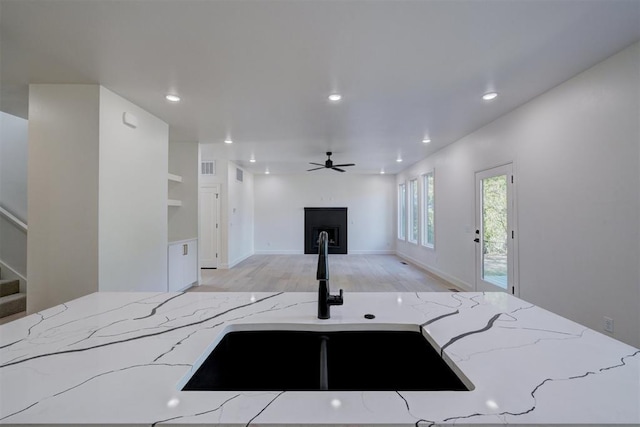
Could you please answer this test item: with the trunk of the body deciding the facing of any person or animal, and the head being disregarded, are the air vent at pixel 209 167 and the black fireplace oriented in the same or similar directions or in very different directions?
same or similar directions

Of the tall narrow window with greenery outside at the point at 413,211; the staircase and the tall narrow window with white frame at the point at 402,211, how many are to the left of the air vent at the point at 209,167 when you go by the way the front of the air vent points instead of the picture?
2

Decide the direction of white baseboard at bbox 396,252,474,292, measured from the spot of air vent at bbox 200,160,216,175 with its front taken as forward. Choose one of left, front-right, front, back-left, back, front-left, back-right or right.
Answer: front-left

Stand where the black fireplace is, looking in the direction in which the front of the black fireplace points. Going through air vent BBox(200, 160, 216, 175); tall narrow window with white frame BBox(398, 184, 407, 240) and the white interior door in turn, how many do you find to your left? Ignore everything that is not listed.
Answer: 1

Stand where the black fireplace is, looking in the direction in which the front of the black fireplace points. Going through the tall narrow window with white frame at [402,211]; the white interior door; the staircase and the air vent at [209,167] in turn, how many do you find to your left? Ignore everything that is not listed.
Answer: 1

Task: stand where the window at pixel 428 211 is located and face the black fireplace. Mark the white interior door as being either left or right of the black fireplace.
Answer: left

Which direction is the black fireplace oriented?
toward the camera

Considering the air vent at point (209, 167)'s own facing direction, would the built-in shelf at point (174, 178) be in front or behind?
in front

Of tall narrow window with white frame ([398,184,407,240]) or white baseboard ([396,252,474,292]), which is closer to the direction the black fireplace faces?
the white baseboard

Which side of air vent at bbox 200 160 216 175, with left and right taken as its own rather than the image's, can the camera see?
front

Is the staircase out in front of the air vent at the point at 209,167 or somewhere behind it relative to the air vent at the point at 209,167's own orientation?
in front

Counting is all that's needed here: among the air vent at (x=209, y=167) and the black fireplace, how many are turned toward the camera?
2

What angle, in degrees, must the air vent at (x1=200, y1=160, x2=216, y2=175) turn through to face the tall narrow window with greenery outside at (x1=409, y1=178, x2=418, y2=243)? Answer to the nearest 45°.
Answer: approximately 90° to its left

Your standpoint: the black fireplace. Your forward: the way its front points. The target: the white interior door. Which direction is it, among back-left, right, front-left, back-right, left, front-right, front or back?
front-right
